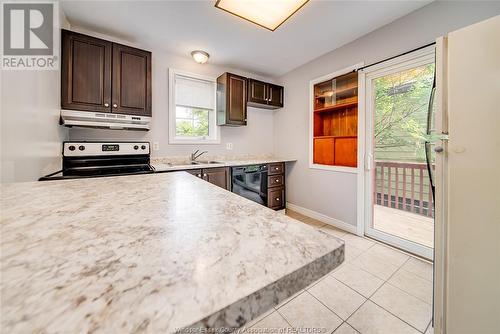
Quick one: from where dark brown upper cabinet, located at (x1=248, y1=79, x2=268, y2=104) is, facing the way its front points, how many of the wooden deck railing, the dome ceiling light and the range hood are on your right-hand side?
2

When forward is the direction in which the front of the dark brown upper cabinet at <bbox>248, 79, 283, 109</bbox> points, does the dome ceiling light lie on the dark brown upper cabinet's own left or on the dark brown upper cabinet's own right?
on the dark brown upper cabinet's own right

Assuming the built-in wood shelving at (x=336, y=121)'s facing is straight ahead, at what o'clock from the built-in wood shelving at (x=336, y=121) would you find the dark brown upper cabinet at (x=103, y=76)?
The dark brown upper cabinet is roughly at 12 o'clock from the built-in wood shelving.

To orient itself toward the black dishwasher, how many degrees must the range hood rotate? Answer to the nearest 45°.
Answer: approximately 90° to its left

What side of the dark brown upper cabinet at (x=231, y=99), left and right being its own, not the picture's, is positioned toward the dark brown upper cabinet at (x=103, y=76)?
right

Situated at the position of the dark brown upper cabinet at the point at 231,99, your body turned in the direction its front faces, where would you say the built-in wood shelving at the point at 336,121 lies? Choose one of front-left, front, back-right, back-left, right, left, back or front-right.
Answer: front-left

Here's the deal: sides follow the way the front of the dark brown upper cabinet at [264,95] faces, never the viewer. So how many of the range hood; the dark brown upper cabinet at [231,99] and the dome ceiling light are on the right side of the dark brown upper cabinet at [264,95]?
3

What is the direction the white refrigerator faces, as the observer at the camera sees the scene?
facing away from the viewer and to the left of the viewer

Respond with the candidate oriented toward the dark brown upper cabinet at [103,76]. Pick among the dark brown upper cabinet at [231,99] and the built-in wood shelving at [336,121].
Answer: the built-in wood shelving

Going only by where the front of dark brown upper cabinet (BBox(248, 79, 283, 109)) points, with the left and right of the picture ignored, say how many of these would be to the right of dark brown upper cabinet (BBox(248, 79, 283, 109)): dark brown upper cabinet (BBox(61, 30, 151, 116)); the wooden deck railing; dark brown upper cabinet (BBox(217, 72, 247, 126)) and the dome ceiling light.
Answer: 3

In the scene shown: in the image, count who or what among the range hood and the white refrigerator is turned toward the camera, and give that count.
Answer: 1

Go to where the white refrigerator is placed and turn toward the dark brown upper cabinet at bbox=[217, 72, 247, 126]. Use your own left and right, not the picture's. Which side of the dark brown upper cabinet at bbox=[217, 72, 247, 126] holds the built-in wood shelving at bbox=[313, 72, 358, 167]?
right

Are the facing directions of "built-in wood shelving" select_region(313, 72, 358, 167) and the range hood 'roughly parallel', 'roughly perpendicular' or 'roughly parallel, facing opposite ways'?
roughly perpendicular

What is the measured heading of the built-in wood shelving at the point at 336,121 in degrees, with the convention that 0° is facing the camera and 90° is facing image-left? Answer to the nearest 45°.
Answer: approximately 45°

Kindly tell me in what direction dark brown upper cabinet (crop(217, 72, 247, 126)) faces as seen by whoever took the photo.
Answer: facing the viewer and to the right of the viewer

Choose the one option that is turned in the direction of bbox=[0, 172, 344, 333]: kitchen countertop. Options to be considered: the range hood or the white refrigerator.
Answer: the range hood
